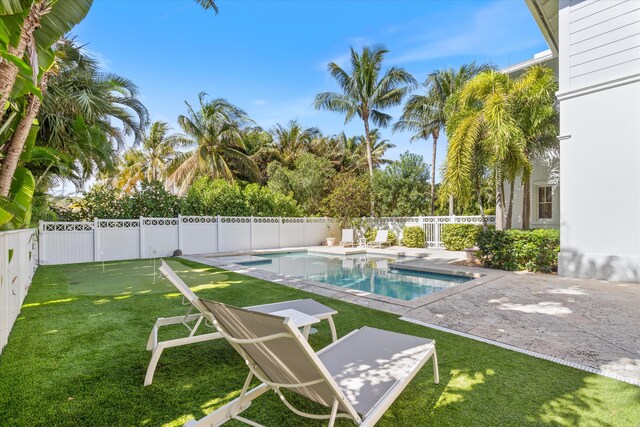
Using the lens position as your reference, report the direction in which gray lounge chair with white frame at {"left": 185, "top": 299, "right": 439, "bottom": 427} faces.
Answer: facing away from the viewer and to the right of the viewer

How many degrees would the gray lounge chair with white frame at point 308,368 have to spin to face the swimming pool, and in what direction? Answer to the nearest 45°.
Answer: approximately 45° to its left

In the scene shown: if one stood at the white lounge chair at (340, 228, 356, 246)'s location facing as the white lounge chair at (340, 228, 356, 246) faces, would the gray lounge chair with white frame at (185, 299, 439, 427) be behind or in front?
in front

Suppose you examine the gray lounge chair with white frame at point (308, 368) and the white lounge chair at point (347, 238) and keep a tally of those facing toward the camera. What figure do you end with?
1

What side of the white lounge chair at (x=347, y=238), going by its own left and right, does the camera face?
front

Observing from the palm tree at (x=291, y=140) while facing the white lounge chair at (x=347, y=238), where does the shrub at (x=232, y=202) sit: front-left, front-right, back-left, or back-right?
front-right

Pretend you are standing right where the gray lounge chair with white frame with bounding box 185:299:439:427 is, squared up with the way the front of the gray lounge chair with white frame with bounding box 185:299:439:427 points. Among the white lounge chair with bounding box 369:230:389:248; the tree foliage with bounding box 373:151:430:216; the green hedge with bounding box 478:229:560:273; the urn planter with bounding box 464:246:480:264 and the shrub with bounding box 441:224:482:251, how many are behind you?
0

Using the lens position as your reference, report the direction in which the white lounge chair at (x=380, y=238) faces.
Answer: facing the viewer and to the left of the viewer

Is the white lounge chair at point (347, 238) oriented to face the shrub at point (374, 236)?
no

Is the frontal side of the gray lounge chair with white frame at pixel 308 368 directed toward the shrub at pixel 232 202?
no

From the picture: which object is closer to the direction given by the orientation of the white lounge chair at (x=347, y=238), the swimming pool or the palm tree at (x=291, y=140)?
the swimming pool

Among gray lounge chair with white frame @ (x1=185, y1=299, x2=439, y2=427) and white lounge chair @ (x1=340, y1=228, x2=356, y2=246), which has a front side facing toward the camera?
white lounge chair @ (x1=340, y1=228, x2=356, y2=246)

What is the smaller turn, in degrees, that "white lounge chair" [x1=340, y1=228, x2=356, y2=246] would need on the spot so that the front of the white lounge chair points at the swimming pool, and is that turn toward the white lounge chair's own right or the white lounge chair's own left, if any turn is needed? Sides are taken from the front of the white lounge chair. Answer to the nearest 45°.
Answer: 0° — it already faces it
